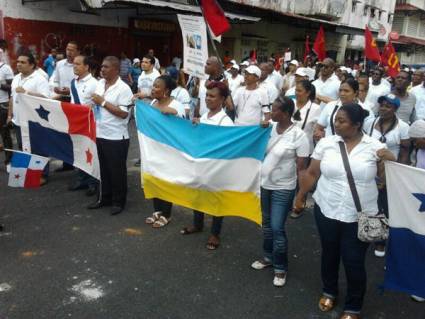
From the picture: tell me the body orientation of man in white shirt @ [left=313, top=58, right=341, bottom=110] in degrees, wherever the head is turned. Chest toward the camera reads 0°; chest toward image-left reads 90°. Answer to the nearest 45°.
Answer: approximately 45°

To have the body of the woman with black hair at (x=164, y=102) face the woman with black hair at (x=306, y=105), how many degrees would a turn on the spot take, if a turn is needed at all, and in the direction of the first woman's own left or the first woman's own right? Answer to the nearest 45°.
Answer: approximately 135° to the first woman's own left

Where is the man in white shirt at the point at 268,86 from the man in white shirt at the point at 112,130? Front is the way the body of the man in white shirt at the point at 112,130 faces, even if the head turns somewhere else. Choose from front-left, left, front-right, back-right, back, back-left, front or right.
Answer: back

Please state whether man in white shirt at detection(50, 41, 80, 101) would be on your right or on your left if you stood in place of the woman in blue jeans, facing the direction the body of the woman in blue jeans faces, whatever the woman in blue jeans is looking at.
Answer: on your right

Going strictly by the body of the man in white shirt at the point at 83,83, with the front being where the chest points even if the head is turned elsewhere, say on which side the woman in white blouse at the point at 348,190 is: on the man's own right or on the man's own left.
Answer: on the man's own left
